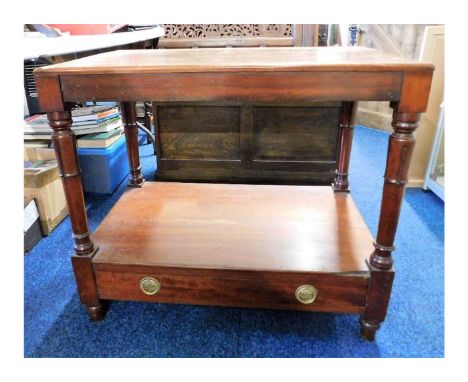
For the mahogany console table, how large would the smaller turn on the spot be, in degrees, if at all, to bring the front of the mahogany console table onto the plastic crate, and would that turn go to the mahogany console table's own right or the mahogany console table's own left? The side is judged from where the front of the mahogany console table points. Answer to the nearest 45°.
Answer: approximately 135° to the mahogany console table's own right

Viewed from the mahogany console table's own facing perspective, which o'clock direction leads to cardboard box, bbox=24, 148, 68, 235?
The cardboard box is roughly at 4 o'clock from the mahogany console table.

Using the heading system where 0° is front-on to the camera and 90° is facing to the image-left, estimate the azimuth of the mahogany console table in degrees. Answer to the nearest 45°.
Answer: approximately 0°

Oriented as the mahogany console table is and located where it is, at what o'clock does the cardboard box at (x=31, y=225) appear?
The cardboard box is roughly at 4 o'clock from the mahogany console table.
